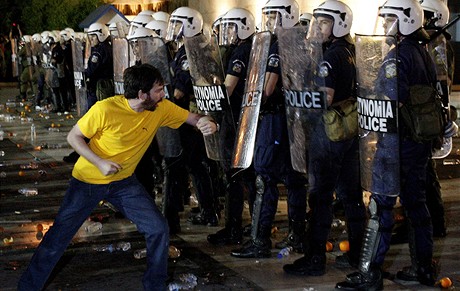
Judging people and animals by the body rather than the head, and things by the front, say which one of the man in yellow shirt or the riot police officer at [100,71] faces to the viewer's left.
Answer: the riot police officer

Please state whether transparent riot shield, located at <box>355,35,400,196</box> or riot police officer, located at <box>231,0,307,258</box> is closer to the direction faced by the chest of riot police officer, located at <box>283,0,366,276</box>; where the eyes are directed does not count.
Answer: the riot police officer

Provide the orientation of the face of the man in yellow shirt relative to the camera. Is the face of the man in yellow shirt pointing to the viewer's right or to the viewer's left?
to the viewer's right

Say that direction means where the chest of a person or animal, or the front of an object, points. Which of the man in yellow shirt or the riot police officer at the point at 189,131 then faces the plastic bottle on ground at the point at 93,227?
the riot police officer

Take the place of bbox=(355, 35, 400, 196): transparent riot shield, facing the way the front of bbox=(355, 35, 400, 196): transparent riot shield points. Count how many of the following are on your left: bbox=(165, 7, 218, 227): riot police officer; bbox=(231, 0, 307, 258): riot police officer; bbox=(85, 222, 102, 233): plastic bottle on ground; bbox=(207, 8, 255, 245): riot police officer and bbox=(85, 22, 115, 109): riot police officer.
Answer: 0

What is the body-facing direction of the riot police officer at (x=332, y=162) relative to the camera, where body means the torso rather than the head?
to the viewer's left

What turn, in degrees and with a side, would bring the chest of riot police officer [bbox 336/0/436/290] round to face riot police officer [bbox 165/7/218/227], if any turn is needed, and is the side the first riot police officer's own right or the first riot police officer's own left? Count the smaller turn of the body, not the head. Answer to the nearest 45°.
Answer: approximately 45° to the first riot police officer's own right

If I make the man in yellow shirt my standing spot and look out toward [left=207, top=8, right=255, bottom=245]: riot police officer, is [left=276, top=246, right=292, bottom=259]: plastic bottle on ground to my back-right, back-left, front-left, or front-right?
front-right

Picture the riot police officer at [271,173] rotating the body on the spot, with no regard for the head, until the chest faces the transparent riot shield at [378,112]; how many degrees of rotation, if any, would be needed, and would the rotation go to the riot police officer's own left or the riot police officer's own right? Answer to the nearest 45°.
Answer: approximately 135° to the riot police officer's own left

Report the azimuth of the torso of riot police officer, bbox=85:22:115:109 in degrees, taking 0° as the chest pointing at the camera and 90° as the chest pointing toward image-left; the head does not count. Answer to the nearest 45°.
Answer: approximately 90°

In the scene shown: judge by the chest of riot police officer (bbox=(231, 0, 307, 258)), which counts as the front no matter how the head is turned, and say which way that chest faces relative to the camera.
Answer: to the viewer's left

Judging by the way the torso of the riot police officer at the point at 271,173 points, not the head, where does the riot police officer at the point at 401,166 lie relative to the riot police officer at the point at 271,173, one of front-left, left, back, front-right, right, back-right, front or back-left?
back-left

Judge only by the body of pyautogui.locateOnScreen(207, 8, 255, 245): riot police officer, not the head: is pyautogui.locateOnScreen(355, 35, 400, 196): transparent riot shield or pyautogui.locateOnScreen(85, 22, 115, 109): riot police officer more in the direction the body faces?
the riot police officer

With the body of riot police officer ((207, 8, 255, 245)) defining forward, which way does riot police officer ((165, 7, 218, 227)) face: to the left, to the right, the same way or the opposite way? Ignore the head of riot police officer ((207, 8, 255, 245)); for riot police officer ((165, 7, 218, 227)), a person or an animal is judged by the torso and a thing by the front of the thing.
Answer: the same way

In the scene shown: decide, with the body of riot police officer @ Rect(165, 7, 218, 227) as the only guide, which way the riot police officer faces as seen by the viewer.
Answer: to the viewer's left

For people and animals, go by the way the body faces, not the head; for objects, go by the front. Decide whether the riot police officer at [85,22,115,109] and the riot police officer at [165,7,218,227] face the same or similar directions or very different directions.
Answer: same or similar directions

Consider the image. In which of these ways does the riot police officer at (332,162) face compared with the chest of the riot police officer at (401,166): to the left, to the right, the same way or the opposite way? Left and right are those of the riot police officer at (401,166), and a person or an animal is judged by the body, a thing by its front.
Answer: the same way

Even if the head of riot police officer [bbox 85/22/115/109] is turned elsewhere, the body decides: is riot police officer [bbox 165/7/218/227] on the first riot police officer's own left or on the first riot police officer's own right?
on the first riot police officer's own left

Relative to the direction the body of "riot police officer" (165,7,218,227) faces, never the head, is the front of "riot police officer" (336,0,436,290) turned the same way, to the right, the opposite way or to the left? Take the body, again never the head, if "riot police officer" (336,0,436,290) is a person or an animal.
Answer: the same way
